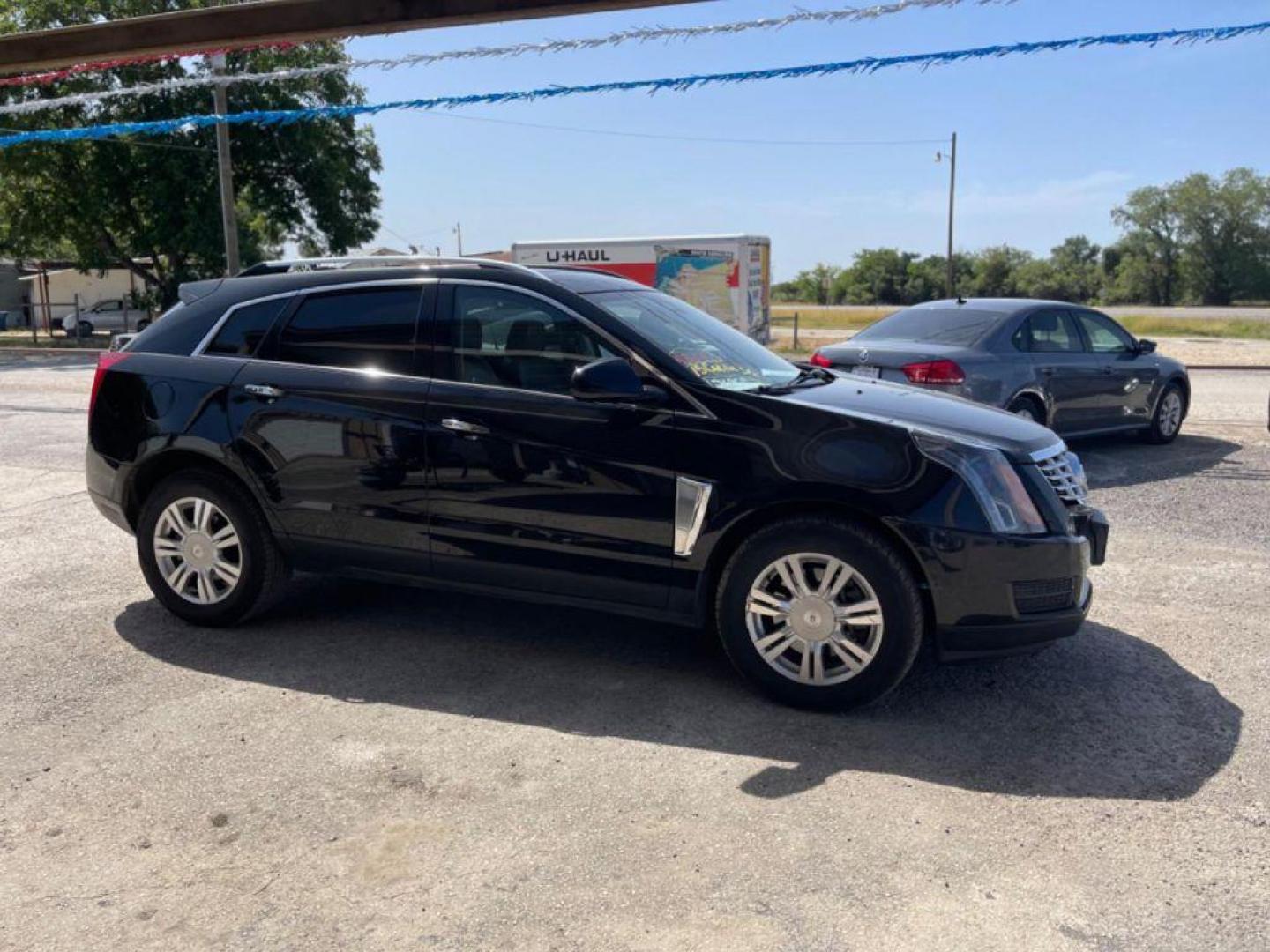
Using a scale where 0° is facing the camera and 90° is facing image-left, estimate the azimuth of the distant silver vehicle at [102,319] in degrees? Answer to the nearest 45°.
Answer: approximately 90°

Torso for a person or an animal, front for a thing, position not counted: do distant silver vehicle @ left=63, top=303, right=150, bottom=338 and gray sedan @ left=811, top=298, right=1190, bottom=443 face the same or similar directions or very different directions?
very different directions

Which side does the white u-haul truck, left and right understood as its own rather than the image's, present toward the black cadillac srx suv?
left

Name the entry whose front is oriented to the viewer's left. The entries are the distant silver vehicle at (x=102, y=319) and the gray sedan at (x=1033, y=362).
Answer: the distant silver vehicle

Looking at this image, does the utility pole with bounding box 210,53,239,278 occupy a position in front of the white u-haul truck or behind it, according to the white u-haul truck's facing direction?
in front

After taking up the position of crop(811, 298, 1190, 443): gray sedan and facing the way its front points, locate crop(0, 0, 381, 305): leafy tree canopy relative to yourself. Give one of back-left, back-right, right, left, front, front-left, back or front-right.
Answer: left

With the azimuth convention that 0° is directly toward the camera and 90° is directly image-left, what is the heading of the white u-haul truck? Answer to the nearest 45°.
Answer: approximately 90°

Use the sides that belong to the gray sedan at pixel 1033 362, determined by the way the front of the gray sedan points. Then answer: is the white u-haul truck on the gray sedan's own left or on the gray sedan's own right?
on the gray sedan's own left

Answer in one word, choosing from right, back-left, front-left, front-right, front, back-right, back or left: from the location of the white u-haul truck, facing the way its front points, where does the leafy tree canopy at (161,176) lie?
front-right
